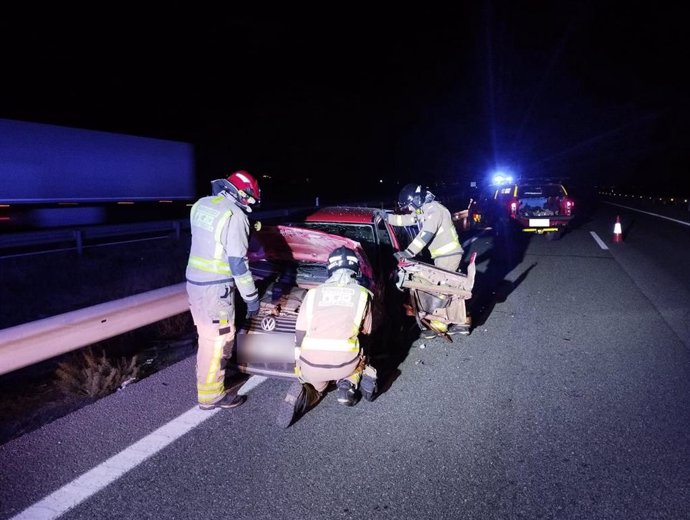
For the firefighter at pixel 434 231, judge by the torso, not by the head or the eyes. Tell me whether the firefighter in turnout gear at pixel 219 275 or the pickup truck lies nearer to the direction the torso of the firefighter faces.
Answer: the firefighter in turnout gear

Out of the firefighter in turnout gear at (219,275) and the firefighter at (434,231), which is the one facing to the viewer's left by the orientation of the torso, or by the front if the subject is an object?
the firefighter

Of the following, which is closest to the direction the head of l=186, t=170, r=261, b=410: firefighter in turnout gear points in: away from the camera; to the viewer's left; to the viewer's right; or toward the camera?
to the viewer's right

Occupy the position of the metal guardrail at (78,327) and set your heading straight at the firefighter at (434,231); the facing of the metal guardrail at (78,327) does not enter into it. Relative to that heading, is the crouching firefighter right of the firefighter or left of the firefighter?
right

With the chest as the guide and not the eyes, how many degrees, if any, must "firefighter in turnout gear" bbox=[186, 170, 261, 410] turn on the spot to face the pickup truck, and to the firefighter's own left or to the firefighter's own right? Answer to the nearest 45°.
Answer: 0° — they already face it

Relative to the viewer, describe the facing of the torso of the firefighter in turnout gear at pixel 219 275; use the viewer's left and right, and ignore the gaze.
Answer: facing away from the viewer and to the right of the viewer

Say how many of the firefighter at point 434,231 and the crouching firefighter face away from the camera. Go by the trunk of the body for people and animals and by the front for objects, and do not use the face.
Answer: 1

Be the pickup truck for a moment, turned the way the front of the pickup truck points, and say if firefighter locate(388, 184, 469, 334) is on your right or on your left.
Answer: on your left

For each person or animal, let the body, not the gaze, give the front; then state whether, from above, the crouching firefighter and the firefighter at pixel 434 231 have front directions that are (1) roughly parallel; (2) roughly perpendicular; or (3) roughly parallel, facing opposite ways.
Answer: roughly perpendicular

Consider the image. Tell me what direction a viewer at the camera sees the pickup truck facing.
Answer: facing away from the viewer and to the left of the viewer

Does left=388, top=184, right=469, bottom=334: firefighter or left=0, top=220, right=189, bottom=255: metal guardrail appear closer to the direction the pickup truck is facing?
the metal guardrail

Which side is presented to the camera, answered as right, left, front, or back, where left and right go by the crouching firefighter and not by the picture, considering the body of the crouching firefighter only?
back

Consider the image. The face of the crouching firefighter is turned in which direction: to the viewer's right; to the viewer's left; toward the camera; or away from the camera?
away from the camera

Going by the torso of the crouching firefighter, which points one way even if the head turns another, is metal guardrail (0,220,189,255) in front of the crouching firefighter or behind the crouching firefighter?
in front

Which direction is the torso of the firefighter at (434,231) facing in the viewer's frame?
to the viewer's left

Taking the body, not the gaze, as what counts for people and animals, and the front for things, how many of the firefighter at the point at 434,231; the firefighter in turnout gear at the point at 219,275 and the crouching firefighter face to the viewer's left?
1
